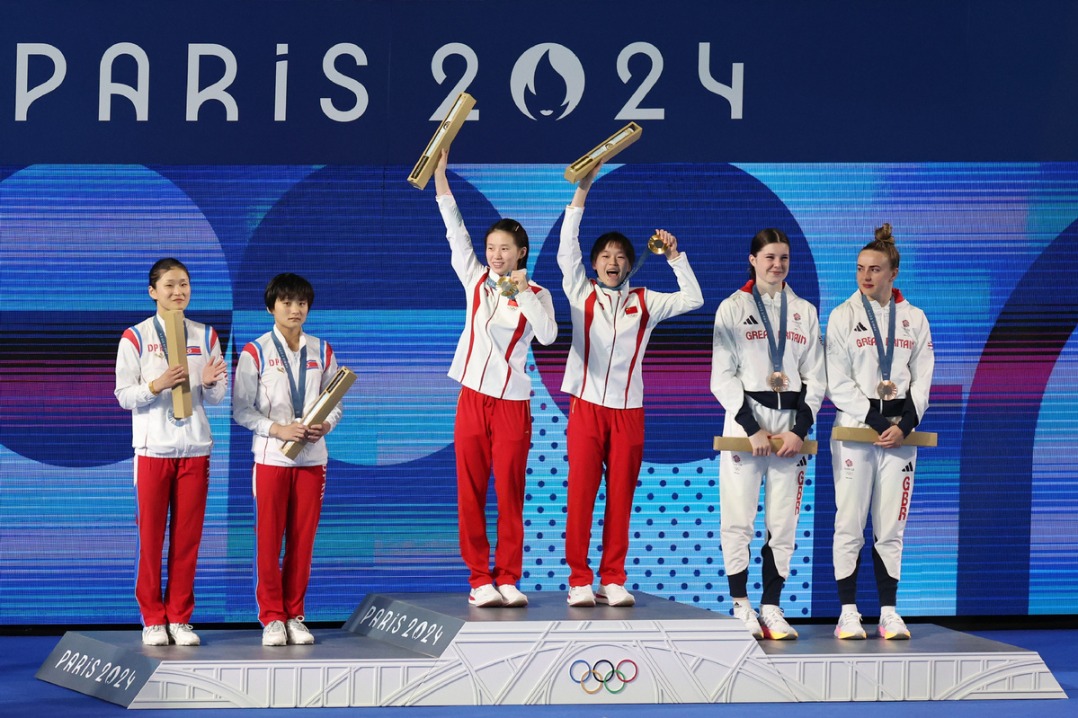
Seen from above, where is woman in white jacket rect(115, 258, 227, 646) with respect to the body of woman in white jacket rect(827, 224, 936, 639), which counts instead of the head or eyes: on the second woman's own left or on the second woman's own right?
on the second woman's own right

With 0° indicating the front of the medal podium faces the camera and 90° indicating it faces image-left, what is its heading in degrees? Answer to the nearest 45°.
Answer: approximately 0°

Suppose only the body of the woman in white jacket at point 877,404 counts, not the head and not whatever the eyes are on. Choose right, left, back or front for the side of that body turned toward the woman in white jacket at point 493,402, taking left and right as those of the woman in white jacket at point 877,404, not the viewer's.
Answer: right

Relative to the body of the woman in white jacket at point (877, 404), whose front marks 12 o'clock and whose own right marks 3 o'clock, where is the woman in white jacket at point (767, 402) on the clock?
the woman in white jacket at point (767, 402) is roughly at 2 o'clock from the woman in white jacket at point (877, 404).
